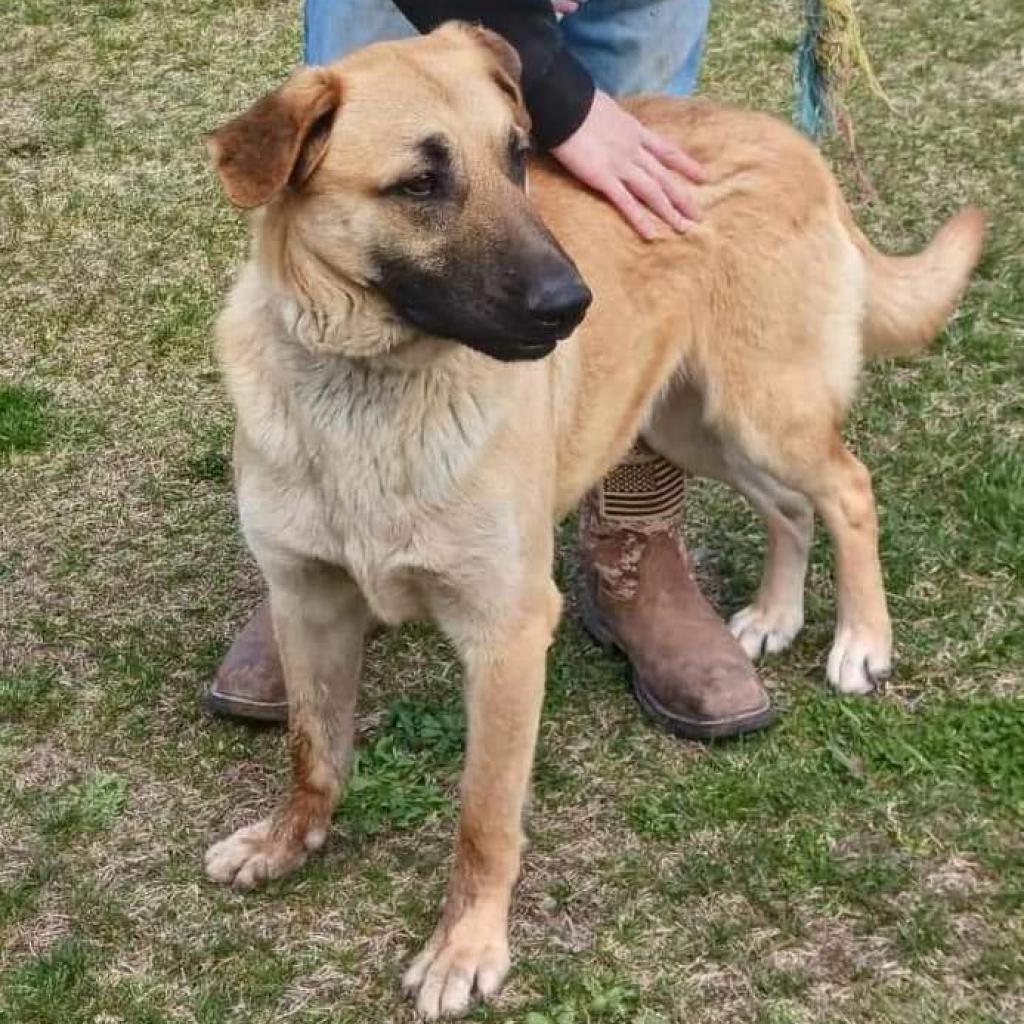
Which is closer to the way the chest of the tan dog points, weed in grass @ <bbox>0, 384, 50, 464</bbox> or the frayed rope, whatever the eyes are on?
the weed in grass

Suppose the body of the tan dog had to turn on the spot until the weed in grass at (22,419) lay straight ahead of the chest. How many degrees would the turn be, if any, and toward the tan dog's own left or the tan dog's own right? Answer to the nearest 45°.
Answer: approximately 90° to the tan dog's own right

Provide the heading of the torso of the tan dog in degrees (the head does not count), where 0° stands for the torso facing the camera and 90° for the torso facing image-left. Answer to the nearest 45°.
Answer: approximately 45°

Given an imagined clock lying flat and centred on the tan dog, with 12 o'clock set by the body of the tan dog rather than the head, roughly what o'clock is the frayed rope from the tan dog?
The frayed rope is roughly at 5 o'clock from the tan dog.
